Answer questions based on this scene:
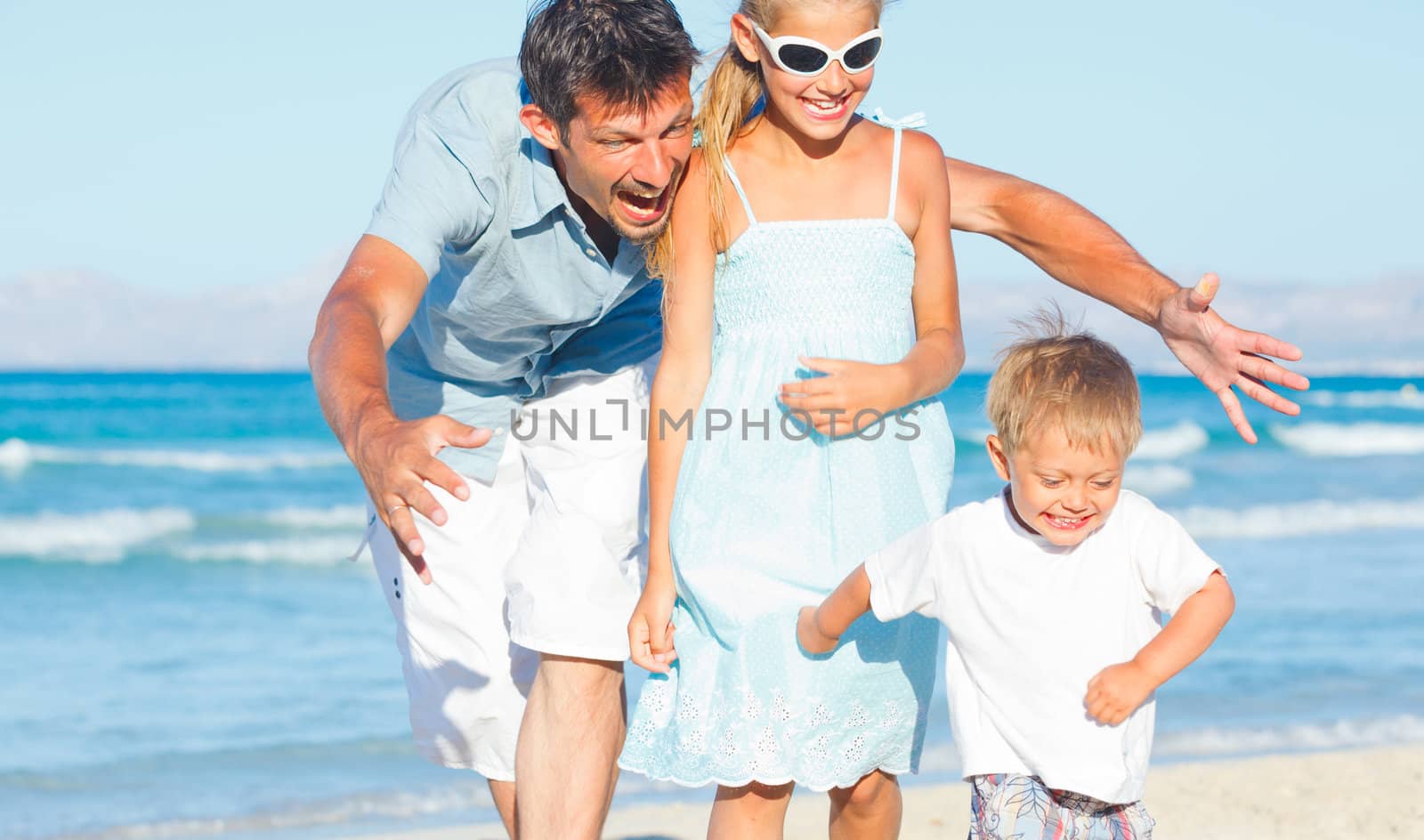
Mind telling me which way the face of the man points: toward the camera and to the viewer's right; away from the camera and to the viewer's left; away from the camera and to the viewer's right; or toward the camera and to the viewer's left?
toward the camera and to the viewer's right

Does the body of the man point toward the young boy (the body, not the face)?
yes

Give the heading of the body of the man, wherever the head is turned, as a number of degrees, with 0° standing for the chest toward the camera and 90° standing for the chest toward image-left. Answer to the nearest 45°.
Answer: approximately 315°

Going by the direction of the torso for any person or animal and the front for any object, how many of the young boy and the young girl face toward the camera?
2

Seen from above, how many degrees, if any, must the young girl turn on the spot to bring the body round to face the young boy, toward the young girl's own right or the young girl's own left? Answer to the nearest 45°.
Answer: approximately 45° to the young girl's own left

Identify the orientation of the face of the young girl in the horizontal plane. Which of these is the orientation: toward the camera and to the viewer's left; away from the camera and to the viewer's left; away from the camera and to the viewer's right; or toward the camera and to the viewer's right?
toward the camera and to the viewer's right
